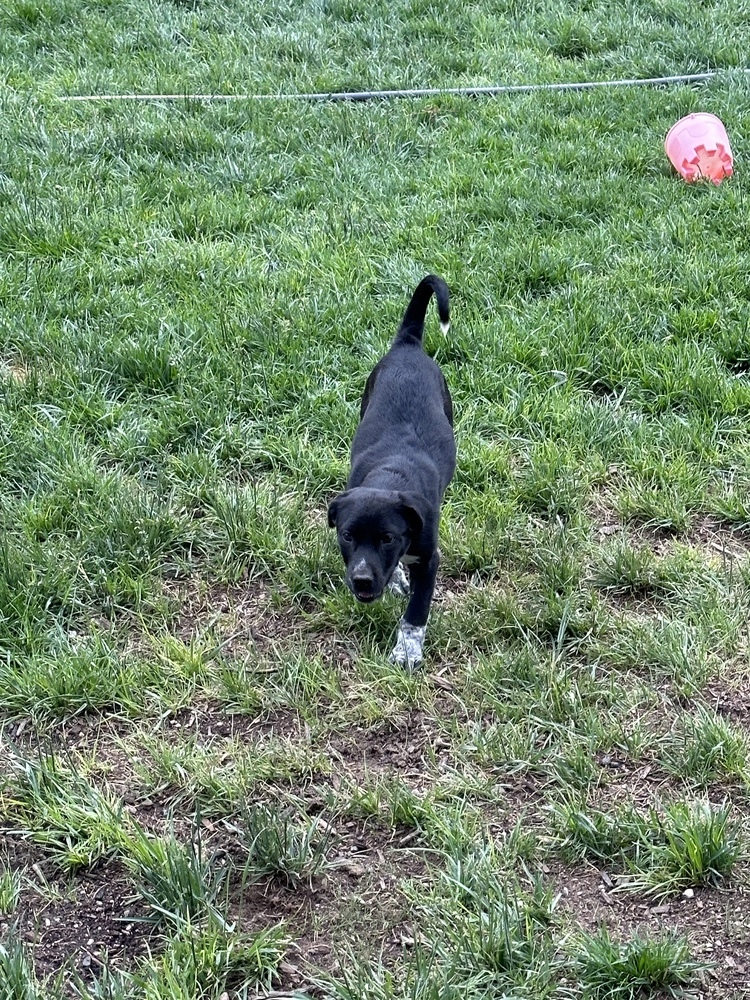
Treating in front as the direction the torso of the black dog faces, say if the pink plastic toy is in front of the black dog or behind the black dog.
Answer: behind

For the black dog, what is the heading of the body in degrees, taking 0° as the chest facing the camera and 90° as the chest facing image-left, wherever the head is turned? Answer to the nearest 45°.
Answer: approximately 0°

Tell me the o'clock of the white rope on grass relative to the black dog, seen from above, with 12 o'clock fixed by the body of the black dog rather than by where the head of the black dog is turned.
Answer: The white rope on grass is roughly at 6 o'clock from the black dog.
